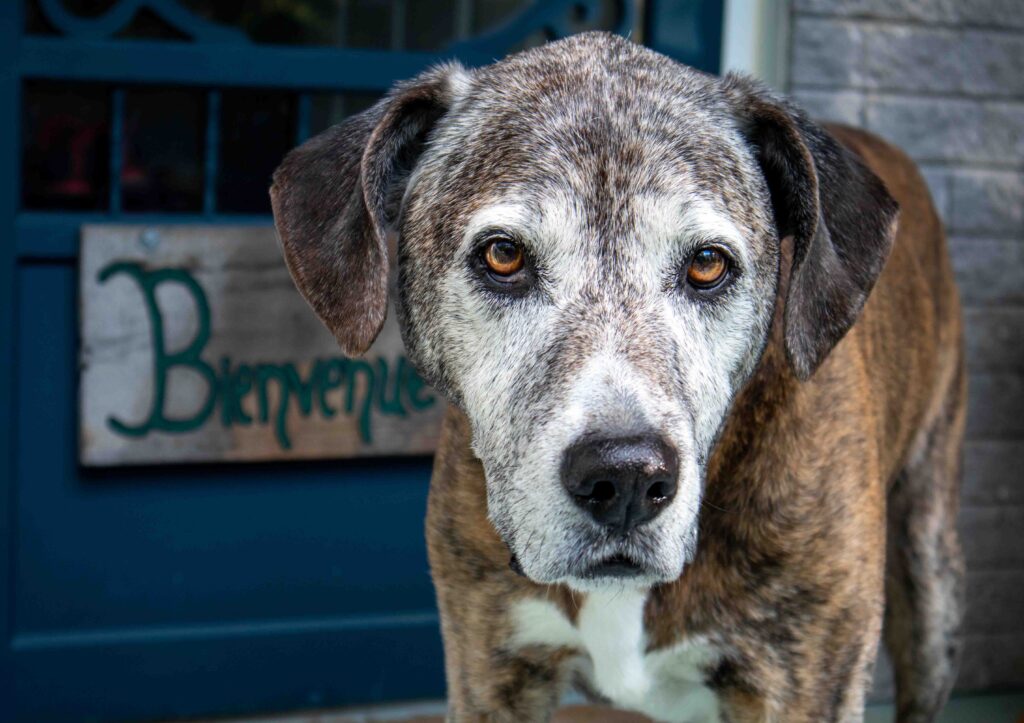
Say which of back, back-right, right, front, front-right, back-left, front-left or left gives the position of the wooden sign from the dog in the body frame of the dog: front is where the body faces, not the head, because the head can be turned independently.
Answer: back-right

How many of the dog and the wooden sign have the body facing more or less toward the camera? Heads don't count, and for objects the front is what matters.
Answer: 2

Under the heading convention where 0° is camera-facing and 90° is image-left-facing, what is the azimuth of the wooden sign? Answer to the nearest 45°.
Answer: approximately 0°

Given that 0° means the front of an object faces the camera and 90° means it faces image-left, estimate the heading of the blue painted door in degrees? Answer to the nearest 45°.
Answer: approximately 0°

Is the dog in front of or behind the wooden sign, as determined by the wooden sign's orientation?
in front

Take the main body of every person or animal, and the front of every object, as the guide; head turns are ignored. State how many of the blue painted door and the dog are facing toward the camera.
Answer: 2

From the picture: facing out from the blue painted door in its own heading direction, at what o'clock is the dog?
The dog is roughly at 11 o'clock from the blue painted door.

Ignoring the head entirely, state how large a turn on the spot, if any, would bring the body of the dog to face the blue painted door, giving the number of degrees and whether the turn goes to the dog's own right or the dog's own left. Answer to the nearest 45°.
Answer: approximately 135° to the dog's own right
